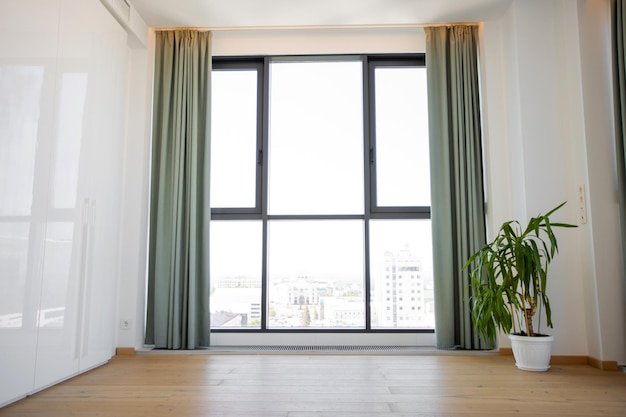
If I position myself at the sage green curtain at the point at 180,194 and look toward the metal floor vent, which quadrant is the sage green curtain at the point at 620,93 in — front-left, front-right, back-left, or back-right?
front-right

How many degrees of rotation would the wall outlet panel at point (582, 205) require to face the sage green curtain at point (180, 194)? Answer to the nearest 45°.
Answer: approximately 45° to its right

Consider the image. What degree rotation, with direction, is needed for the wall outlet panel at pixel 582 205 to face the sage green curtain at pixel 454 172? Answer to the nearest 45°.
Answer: approximately 45° to its right

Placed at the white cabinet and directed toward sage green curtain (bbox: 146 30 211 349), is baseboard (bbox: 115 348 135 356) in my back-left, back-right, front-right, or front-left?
front-left

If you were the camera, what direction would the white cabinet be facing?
facing the viewer and to the right of the viewer

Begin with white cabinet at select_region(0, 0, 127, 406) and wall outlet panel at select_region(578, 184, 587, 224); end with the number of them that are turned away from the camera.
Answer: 0

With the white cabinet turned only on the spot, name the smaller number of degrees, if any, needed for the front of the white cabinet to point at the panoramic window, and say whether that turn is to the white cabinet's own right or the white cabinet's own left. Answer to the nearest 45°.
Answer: approximately 45° to the white cabinet's own left

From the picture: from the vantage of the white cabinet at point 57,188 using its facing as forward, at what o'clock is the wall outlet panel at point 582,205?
The wall outlet panel is roughly at 11 o'clock from the white cabinet.

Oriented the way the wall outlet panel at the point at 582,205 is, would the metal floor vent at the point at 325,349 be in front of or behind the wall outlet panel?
in front

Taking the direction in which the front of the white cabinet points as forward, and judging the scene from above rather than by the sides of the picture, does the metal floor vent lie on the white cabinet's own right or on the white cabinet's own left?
on the white cabinet's own left

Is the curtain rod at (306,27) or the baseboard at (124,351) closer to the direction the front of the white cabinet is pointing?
the curtain rod

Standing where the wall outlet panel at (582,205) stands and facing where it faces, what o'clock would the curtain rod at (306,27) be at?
The curtain rod is roughly at 1 o'clock from the wall outlet panel.

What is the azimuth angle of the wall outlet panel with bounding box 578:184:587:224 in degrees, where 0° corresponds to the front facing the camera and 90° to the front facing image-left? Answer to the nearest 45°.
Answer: approximately 45°

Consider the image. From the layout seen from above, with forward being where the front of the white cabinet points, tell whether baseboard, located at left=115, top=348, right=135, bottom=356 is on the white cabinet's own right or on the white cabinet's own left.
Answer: on the white cabinet's own left

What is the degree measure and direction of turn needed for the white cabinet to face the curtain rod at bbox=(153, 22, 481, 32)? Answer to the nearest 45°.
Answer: approximately 45° to its left

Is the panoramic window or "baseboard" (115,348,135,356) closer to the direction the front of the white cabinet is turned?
the panoramic window

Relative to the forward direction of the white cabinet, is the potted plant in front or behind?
in front
